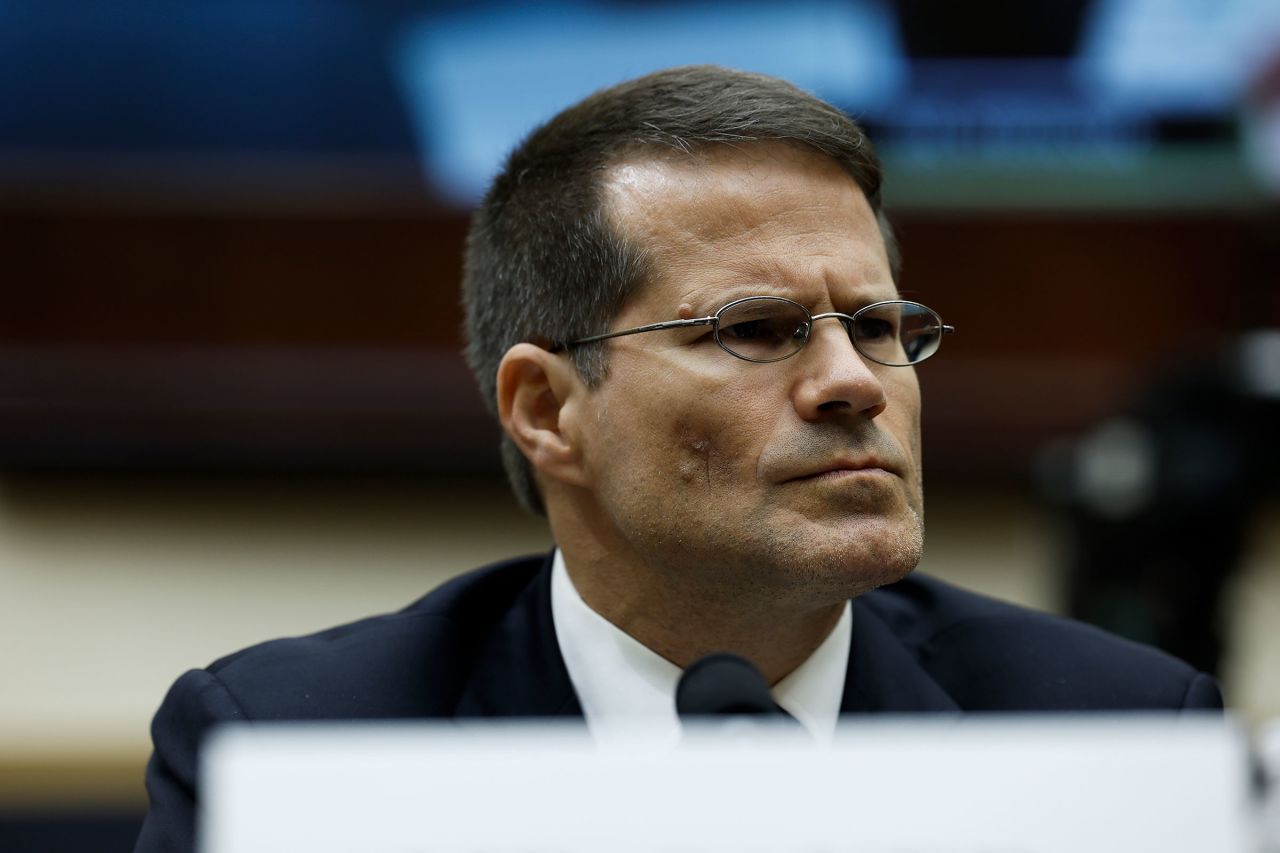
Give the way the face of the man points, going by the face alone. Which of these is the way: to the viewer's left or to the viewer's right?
to the viewer's right

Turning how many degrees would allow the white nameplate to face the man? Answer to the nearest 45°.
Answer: approximately 180°

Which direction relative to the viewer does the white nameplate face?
toward the camera
